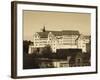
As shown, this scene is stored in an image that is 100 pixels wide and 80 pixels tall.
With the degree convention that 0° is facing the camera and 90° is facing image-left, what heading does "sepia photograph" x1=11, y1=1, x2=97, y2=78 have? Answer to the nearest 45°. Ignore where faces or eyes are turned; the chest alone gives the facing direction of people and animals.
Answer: approximately 315°
